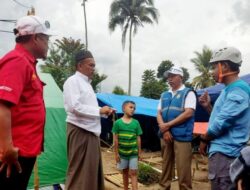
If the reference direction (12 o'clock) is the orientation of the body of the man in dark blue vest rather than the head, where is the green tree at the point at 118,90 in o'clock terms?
The green tree is roughly at 4 o'clock from the man in dark blue vest.

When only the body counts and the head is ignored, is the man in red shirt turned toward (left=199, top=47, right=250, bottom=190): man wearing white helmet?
yes

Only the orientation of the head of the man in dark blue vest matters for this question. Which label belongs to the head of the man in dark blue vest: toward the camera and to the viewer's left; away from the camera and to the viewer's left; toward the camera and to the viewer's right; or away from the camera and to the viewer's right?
toward the camera and to the viewer's left

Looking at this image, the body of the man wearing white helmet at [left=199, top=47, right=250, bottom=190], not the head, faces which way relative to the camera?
to the viewer's left

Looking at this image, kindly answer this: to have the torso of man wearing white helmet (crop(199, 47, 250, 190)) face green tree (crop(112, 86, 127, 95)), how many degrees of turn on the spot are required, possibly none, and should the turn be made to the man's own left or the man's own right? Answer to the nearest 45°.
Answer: approximately 90° to the man's own right

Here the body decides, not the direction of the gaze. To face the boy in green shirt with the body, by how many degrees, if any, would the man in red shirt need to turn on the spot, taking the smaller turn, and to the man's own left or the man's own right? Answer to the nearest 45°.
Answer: approximately 45° to the man's own left

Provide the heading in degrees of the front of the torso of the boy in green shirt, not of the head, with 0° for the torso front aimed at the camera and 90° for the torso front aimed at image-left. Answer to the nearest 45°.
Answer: approximately 0°

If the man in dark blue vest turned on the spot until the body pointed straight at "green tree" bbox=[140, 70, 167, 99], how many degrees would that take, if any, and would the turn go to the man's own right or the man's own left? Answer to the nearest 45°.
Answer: approximately 135° to the man's own right

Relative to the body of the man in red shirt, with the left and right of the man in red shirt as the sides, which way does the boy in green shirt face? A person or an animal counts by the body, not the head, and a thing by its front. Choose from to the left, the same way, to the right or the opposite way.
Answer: to the right

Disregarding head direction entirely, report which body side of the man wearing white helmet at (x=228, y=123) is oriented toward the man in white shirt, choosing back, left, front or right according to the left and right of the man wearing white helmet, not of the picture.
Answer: front

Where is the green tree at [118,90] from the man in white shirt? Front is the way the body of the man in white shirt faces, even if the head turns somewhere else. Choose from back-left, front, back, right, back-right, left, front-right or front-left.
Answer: left

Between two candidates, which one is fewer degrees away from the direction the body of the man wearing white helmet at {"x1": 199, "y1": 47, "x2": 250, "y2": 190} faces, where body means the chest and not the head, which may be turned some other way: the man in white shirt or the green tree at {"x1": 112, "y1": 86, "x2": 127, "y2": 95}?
the man in white shirt

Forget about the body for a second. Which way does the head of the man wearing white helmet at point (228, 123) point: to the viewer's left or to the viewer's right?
to the viewer's left

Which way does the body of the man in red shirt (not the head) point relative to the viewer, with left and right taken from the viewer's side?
facing to the right of the viewer

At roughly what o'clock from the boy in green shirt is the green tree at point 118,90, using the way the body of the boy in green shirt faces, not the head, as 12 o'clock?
The green tree is roughly at 6 o'clock from the boy in green shirt.

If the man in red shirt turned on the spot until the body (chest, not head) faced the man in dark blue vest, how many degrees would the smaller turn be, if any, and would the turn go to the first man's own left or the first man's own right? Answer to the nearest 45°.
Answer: approximately 45° to the first man's own left
